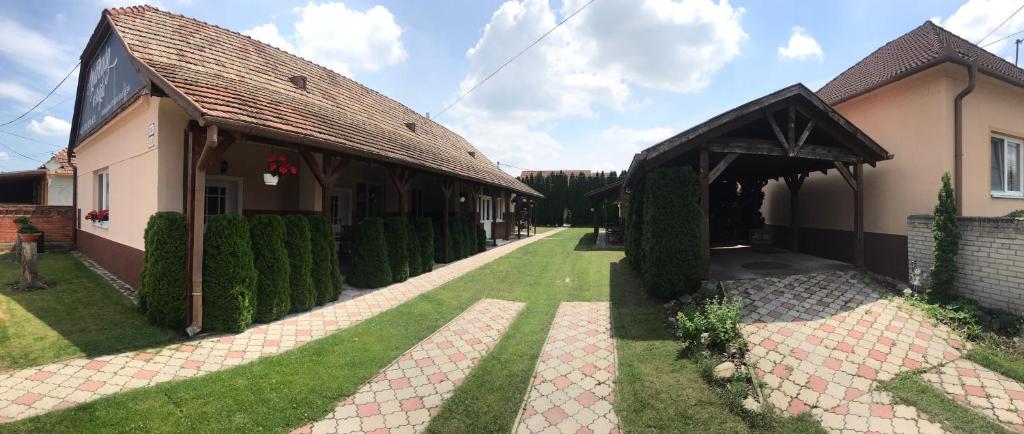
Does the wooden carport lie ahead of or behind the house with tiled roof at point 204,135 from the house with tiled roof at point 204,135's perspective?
ahead

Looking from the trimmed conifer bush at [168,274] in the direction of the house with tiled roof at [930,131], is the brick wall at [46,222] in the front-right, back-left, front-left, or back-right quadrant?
back-left

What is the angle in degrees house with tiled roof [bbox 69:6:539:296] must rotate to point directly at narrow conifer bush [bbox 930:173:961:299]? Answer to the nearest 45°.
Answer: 0° — it already faces it

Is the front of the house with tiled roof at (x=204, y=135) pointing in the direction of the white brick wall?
yes

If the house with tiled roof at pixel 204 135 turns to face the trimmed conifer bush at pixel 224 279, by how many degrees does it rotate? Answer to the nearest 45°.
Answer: approximately 45° to its right

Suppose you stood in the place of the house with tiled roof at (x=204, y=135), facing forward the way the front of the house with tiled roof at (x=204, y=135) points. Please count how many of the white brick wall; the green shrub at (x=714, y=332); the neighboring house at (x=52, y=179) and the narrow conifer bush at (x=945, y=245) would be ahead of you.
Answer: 3

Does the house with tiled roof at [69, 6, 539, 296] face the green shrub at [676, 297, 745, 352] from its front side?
yes

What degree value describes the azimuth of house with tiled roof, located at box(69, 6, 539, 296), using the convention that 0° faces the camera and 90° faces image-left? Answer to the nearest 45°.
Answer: approximately 315°
